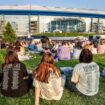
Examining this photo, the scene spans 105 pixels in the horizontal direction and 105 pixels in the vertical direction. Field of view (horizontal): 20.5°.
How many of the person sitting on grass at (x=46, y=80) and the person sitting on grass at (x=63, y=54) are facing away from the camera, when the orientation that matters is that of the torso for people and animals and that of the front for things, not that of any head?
2

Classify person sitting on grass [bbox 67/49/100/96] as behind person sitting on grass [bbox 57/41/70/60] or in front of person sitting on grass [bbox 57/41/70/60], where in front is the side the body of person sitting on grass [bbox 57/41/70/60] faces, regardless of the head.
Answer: behind

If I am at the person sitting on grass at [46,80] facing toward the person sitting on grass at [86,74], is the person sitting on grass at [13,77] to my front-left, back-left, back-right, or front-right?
back-left

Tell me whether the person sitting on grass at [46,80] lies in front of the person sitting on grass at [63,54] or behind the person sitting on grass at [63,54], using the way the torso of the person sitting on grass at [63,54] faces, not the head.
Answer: behind

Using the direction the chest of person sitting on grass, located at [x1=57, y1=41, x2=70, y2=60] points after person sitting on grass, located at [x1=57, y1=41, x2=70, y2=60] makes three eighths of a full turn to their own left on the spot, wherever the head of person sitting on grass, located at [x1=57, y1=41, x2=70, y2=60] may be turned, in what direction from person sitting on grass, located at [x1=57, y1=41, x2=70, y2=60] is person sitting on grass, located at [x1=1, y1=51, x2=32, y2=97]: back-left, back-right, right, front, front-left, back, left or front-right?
front-left

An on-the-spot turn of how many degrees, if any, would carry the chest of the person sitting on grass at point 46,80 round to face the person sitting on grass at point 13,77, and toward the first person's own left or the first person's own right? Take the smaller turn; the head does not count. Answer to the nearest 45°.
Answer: approximately 45° to the first person's own left

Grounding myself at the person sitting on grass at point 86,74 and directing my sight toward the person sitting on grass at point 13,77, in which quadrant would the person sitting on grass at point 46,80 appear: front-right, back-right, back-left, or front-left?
front-left

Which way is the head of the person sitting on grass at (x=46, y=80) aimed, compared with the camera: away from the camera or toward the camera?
away from the camera

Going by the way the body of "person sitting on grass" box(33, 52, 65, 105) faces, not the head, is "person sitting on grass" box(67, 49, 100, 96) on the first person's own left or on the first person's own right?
on the first person's own right

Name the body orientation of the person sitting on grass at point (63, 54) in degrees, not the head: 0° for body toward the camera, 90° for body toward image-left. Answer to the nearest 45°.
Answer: approximately 180°

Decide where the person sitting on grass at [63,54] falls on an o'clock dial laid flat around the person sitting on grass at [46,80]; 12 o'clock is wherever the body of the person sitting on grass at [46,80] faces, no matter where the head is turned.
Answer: the person sitting on grass at [63,54] is roughly at 12 o'clock from the person sitting on grass at [46,80].

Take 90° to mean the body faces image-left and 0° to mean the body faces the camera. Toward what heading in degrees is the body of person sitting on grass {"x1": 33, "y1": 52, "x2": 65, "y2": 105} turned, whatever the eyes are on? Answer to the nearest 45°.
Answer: approximately 180°
